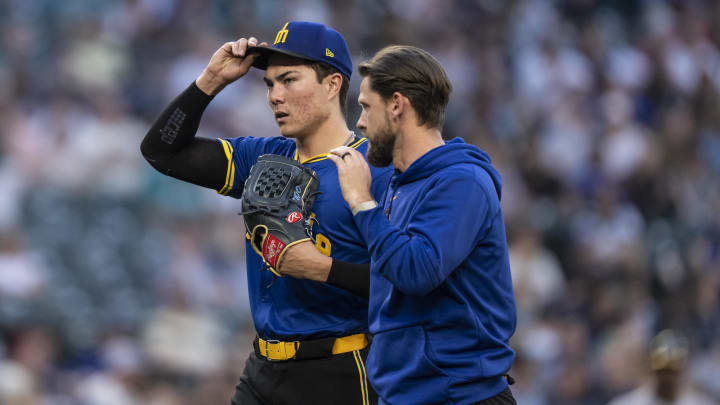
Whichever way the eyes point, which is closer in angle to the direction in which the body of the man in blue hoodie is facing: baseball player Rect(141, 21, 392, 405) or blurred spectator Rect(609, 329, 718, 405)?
the baseball player

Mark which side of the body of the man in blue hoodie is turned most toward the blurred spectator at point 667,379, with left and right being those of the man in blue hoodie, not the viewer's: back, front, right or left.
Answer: right

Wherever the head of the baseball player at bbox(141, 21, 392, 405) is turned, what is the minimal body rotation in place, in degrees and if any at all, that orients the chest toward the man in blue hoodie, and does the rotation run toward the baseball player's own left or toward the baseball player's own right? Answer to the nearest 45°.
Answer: approximately 90° to the baseball player's own left

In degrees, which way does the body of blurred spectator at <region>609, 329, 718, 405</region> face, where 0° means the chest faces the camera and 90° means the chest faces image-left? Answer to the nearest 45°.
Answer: approximately 0°

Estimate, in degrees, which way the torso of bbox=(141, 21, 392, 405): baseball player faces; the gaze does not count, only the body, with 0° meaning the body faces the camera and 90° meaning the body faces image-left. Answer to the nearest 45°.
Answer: approximately 45°

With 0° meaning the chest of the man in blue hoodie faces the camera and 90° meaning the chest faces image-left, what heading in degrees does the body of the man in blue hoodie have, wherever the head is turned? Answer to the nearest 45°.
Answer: approximately 90°

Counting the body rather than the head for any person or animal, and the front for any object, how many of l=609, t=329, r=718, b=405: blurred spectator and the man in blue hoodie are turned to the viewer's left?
1

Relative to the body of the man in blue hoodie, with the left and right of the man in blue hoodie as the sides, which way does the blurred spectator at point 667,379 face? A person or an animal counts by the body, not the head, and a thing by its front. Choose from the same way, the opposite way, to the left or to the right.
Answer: to the left

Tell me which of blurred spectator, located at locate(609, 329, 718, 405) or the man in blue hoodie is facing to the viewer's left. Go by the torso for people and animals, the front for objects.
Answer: the man in blue hoodie

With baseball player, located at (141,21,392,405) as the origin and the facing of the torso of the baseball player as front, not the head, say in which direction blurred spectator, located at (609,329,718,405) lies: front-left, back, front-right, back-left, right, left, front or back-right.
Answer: back

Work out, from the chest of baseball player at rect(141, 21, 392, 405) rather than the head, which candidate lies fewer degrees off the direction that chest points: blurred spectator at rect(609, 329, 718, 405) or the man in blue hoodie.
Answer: the man in blue hoodie
